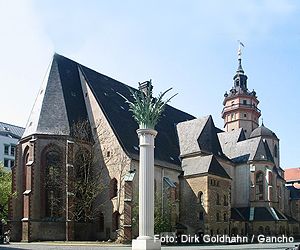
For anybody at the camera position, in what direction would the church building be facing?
facing away from the viewer and to the right of the viewer

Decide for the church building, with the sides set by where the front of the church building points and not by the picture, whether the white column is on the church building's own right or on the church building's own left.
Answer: on the church building's own right
